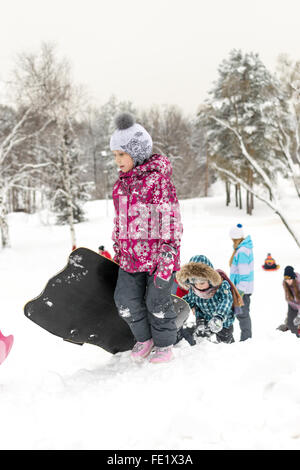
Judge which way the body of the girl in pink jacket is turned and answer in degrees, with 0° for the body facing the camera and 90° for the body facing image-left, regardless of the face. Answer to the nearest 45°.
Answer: approximately 45°

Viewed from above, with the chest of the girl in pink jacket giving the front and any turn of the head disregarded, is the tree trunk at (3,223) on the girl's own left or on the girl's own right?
on the girl's own right

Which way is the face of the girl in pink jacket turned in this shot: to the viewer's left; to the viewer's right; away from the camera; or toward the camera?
to the viewer's left

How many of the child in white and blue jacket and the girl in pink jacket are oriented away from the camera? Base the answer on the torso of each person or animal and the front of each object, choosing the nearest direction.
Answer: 0

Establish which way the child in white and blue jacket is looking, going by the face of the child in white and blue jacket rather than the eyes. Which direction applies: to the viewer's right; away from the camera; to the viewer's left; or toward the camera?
to the viewer's left

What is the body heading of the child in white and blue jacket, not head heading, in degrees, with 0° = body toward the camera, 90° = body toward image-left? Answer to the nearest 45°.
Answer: approximately 90°

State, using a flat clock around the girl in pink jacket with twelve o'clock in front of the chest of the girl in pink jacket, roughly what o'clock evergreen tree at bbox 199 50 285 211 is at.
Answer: The evergreen tree is roughly at 5 o'clock from the girl in pink jacket.
